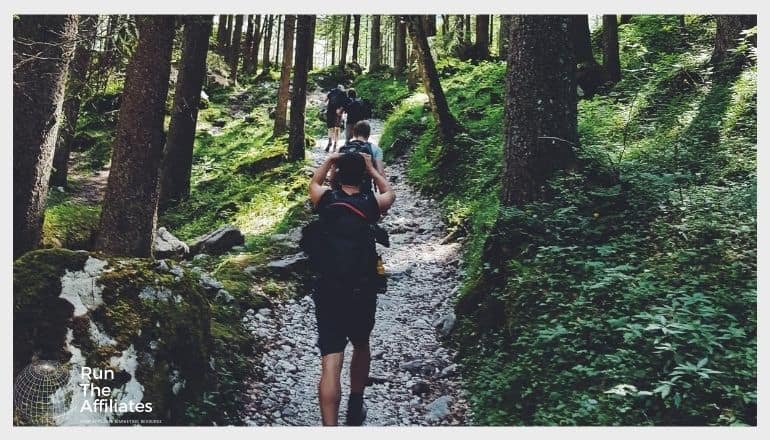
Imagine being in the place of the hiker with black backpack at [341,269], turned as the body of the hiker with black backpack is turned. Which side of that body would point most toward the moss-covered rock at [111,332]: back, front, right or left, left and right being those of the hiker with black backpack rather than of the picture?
left

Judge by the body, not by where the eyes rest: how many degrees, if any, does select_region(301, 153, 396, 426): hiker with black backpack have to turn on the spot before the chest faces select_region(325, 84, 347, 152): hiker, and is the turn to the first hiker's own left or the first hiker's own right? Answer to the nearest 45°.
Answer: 0° — they already face them

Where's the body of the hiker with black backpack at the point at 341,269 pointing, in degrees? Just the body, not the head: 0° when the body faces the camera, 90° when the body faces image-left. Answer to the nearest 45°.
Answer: approximately 180°

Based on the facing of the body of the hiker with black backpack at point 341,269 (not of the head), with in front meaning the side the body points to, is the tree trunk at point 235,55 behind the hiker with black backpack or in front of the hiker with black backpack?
in front

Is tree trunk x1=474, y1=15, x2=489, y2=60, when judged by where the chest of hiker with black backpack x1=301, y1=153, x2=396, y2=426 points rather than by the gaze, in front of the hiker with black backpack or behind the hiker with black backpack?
in front

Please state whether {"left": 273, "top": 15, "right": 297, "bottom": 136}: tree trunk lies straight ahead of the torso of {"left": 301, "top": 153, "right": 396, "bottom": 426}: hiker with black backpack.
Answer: yes
